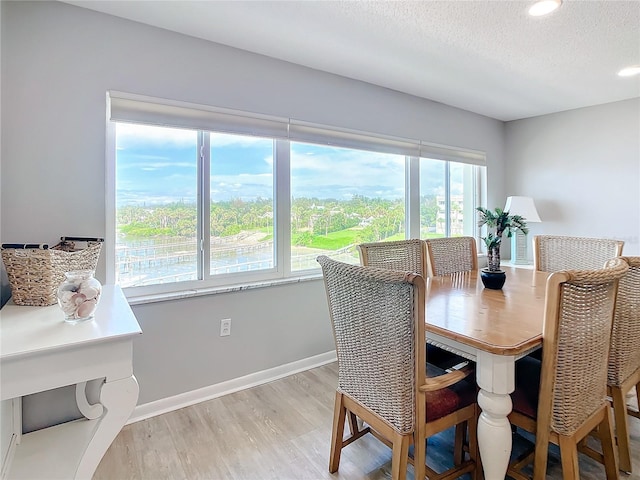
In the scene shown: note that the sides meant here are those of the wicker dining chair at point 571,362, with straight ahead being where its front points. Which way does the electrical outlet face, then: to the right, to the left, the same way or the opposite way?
the opposite way

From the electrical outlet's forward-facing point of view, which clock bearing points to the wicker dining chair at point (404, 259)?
The wicker dining chair is roughly at 10 o'clock from the electrical outlet.

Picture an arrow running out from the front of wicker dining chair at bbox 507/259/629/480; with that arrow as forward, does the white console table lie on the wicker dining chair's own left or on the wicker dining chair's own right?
on the wicker dining chair's own left

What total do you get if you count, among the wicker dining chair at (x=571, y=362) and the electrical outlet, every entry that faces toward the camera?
1

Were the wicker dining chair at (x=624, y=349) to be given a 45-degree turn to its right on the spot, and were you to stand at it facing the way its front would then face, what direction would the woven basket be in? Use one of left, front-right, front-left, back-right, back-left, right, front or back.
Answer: back-left

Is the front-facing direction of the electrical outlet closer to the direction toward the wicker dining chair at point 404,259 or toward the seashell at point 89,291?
the seashell

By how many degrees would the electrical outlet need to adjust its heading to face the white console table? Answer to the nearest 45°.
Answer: approximately 45° to its right

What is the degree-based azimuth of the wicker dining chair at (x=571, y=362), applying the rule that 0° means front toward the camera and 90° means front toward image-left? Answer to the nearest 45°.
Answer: approximately 135°

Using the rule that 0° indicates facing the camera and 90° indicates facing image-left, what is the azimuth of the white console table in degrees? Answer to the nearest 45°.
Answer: approximately 270°

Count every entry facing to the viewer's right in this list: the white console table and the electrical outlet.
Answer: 1

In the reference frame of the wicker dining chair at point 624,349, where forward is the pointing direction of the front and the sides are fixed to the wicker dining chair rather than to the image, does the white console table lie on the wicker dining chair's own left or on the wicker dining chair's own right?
on the wicker dining chair's own left
